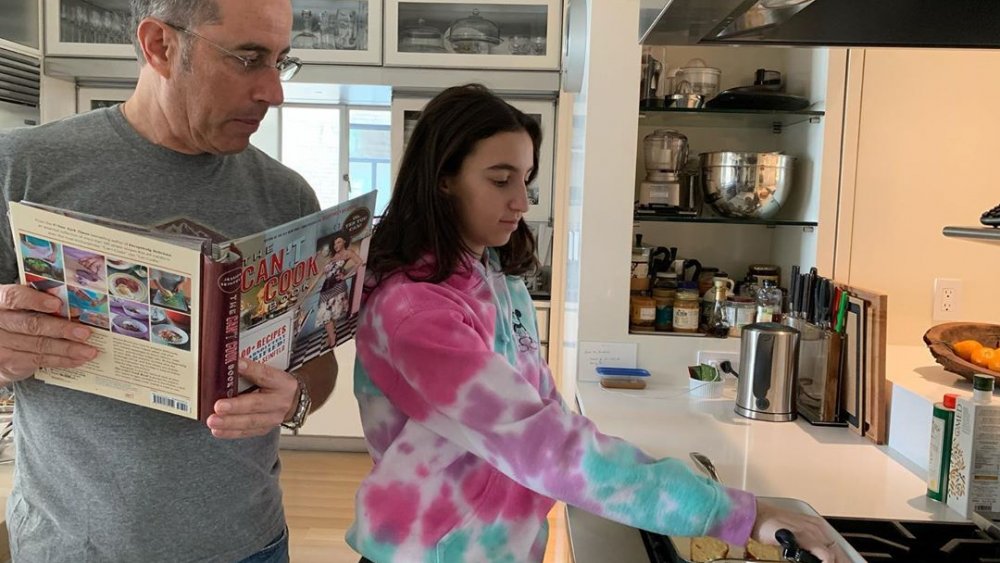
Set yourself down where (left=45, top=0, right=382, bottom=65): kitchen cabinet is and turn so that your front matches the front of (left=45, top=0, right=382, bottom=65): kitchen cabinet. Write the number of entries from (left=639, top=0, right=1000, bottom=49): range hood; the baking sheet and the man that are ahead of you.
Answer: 3

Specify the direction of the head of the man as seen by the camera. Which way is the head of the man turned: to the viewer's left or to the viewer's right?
to the viewer's right

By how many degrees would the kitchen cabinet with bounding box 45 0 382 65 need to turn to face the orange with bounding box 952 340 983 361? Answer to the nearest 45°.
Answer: approximately 45° to its left

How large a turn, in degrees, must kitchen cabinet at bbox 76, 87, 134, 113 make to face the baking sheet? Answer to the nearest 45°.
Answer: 0° — it already faces it

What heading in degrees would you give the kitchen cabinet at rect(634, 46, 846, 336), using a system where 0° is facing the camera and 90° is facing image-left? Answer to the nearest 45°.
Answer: approximately 0°

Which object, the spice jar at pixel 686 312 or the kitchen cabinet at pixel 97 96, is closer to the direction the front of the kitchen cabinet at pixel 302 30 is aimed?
the spice jar

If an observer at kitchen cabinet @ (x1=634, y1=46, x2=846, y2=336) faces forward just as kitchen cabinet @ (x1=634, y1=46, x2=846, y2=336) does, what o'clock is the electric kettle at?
The electric kettle is roughly at 12 o'clock from the kitchen cabinet.

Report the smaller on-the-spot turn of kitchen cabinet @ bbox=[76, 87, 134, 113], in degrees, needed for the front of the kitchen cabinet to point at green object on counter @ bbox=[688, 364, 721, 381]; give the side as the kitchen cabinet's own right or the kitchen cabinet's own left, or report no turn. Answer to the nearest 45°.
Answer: approximately 45° to the kitchen cabinet's own left

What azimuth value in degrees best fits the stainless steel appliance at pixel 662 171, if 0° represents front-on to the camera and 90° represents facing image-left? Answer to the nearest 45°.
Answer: approximately 0°
